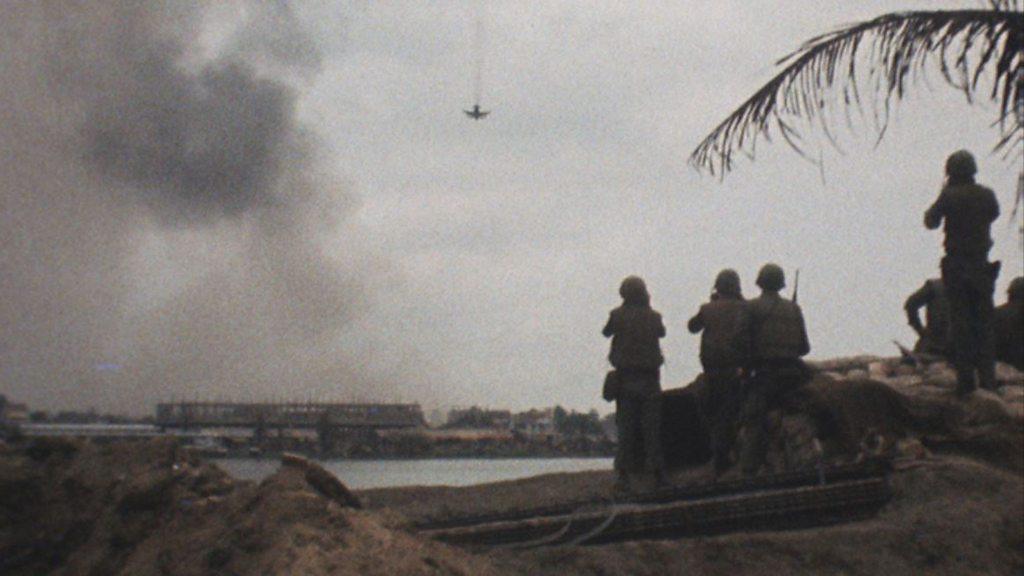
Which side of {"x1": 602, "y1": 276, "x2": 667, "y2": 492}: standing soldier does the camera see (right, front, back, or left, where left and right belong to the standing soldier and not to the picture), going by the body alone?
back

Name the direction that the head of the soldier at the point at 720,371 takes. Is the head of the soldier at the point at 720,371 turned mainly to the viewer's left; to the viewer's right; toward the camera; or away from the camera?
away from the camera

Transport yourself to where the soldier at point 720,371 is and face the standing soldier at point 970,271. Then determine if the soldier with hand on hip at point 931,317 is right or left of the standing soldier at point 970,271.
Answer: left

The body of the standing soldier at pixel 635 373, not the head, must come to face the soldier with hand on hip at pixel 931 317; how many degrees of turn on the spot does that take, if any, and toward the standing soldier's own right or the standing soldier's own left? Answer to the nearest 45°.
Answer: approximately 45° to the standing soldier's own right

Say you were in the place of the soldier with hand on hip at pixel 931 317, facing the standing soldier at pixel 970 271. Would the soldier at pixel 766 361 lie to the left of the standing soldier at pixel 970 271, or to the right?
right

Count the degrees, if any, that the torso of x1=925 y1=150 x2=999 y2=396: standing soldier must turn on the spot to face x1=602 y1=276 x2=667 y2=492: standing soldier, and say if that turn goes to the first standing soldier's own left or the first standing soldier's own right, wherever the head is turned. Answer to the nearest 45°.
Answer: approximately 45° to the first standing soldier's own left

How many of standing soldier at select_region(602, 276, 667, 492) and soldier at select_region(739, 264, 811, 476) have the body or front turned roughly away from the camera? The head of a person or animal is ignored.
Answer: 2

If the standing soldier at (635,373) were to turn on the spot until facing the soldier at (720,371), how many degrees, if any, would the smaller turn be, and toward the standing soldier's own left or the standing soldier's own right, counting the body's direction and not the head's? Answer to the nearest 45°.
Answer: approximately 90° to the standing soldier's own right

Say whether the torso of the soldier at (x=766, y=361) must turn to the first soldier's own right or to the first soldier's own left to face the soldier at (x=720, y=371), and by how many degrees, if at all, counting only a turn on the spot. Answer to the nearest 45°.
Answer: approximately 45° to the first soldier's own left

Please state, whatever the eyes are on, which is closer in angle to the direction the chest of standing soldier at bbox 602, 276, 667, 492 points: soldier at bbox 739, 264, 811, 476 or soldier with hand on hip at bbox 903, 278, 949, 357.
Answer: the soldier with hand on hip

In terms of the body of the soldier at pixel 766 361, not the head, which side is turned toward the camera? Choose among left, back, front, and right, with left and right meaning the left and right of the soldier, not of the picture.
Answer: back
